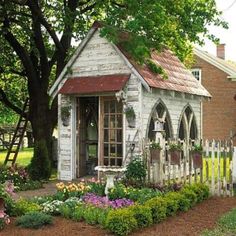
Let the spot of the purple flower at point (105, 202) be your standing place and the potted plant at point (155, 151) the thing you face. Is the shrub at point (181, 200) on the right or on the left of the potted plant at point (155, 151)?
right

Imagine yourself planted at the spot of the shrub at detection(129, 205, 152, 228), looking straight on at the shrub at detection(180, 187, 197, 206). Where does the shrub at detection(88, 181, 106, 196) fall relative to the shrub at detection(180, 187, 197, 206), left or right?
left

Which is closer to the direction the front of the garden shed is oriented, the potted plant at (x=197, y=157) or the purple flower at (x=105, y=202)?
the purple flower

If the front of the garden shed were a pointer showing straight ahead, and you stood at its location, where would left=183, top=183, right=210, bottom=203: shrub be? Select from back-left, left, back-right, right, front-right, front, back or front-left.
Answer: left

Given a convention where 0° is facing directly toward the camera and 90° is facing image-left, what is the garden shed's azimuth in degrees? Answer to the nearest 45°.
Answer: approximately 45°

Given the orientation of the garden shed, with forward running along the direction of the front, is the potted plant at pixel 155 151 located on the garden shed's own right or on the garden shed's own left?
on the garden shed's own left

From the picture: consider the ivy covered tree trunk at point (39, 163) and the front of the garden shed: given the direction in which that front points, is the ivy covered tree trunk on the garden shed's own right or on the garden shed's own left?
on the garden shed's own right

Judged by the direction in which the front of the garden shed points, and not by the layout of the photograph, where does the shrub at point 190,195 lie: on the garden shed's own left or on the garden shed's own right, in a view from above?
on the garden shed's own left
